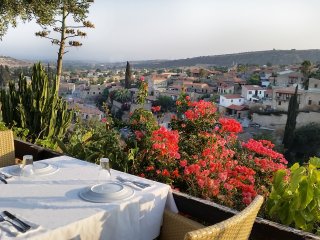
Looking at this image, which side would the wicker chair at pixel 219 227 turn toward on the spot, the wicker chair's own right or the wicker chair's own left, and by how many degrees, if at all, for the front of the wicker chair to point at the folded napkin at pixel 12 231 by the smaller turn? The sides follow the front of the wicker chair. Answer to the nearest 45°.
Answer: approximately 45° to the wicker chair's own left

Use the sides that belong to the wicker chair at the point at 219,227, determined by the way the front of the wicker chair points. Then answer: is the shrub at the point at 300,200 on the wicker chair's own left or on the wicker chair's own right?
on the wicker chair's own right

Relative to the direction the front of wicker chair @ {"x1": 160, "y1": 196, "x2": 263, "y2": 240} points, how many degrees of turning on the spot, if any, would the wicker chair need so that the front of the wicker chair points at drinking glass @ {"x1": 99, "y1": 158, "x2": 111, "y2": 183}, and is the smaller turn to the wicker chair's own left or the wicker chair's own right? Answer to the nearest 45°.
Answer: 0° — it already faces it

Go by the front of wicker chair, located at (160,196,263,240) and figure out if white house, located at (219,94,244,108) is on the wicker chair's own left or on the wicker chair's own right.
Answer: on the wicker chair's own right

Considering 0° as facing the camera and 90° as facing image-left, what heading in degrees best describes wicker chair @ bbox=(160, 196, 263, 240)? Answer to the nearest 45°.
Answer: approximately 135°

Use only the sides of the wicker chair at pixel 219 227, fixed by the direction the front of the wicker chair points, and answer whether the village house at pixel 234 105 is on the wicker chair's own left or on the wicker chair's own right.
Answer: on the wicker chair's own right

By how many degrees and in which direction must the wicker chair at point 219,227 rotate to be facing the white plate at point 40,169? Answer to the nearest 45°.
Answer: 0° — it already faces it
